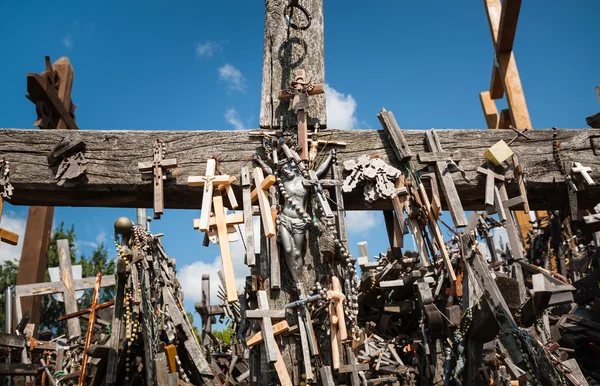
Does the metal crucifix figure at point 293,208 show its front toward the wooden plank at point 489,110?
no

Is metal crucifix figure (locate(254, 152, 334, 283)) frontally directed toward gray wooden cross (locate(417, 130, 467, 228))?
no

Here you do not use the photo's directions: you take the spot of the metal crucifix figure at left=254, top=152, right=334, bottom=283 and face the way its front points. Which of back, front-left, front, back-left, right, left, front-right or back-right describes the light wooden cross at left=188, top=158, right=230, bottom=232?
right

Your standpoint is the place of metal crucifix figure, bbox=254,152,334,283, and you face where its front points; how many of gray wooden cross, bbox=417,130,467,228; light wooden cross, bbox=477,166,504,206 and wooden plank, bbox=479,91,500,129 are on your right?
0

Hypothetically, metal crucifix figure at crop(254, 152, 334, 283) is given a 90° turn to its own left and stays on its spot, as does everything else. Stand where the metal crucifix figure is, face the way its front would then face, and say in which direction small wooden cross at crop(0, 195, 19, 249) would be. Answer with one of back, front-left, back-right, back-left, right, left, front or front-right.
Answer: back

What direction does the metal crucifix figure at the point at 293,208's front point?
toward the camera

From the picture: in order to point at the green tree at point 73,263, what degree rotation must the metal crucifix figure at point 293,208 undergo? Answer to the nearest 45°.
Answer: approximately 135° to its right

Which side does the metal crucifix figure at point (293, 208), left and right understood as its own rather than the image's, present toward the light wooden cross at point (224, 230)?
right

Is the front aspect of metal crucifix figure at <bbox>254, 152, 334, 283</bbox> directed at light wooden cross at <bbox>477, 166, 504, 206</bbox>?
no

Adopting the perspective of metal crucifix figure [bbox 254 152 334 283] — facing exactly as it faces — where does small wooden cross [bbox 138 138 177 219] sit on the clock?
The small wooden cross is roughly at 3 o'clock from the metal crucifix figure.

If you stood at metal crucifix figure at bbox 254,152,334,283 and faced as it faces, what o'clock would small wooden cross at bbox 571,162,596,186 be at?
The small wooden cross is roughly at 9 o'clock from the metal crucifix figure.
